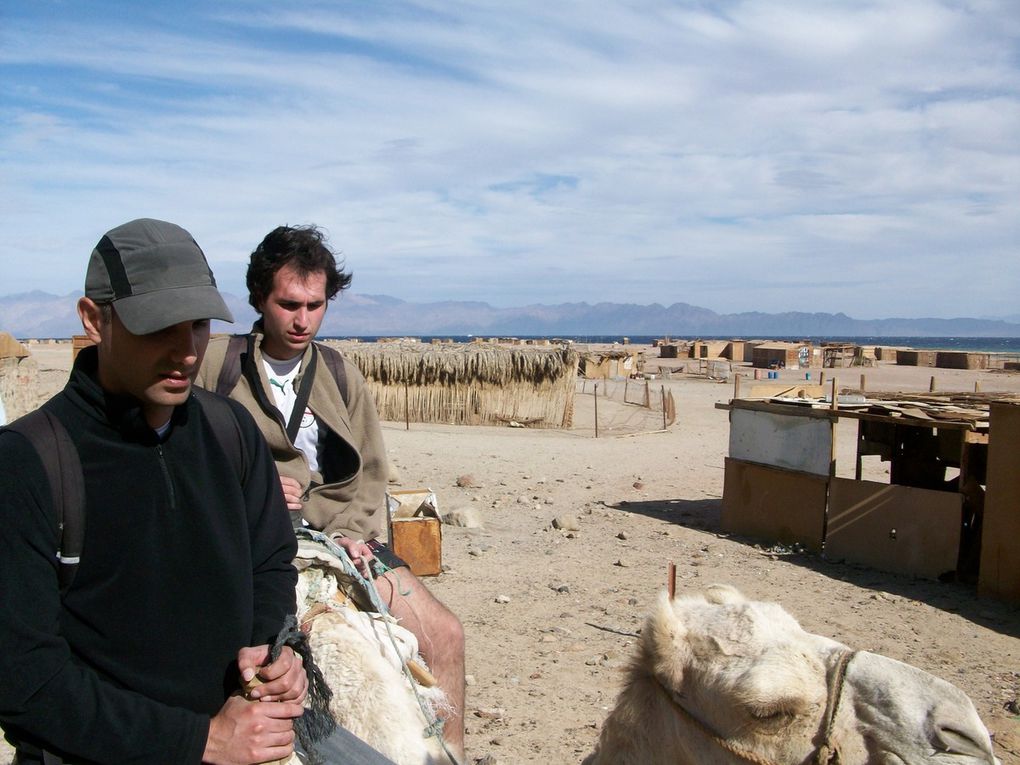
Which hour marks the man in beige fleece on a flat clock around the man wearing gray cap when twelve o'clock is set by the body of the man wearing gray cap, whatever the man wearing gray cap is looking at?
The man in beige fleece is roughly at 8 o'clock from the man wearing gray cap.

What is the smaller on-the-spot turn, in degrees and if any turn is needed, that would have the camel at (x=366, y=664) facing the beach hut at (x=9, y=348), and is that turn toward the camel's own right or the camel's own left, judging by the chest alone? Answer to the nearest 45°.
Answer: approximately 180°

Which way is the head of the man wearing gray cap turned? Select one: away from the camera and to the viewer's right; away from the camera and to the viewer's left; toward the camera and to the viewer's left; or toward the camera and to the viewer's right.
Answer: toward the camera and to the viewer's right

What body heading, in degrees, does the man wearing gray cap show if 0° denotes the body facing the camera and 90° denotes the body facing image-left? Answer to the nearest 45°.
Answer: approximately 315°

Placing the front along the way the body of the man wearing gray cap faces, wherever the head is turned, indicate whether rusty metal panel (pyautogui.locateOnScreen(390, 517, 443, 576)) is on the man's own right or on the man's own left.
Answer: on the man's own left

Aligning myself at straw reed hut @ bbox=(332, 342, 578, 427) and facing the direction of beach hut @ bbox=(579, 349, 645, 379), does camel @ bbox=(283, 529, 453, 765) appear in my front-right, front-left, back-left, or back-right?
back-right

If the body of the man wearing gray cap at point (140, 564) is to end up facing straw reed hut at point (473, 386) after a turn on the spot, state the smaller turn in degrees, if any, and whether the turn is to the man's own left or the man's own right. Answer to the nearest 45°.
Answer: approximately 135° to the man's own left

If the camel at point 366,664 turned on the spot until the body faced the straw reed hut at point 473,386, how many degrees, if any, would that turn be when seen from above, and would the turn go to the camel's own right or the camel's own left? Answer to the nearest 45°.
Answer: approximately 135° to the camel's own left

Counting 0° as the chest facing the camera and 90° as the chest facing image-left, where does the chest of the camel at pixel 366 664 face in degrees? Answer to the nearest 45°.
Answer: approximately 315°

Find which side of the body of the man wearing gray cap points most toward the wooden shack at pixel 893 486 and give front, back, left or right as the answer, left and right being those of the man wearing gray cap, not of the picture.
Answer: left

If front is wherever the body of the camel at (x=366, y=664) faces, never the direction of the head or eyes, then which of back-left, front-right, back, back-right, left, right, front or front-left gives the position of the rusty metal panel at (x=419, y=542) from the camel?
back-left

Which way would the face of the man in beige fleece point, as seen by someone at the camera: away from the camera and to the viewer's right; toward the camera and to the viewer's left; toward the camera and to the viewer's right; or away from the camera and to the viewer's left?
toward the camera and to the viewer's right
